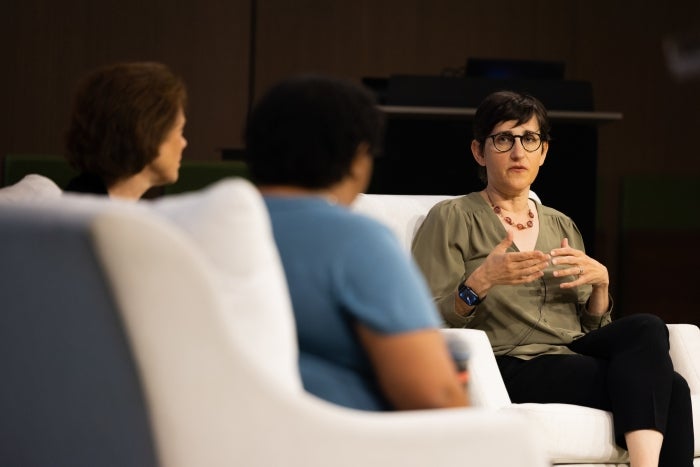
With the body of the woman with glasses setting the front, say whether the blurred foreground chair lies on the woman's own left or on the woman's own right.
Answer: on the woman's own right

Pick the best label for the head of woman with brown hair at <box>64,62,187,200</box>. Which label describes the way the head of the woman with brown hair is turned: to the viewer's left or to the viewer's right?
to the viewer's right

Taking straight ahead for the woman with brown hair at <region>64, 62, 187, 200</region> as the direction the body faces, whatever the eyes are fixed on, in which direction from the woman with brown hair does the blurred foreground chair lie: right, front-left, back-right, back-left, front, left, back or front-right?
back-right

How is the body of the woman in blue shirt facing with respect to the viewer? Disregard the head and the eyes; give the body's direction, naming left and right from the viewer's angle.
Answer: facing away from the viewer and to the right of the viewer

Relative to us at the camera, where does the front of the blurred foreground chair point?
facing away from the viewer and to the right of the viewer

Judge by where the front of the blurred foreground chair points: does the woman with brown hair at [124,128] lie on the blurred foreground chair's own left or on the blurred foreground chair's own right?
on the blurred foreground chair's own left

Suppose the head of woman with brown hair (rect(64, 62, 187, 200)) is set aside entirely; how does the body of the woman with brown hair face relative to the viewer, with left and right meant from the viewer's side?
facing away from the viewer and to the right of the viewer

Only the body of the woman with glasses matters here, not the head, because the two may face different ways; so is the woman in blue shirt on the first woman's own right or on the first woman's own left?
on the first woman's own right
